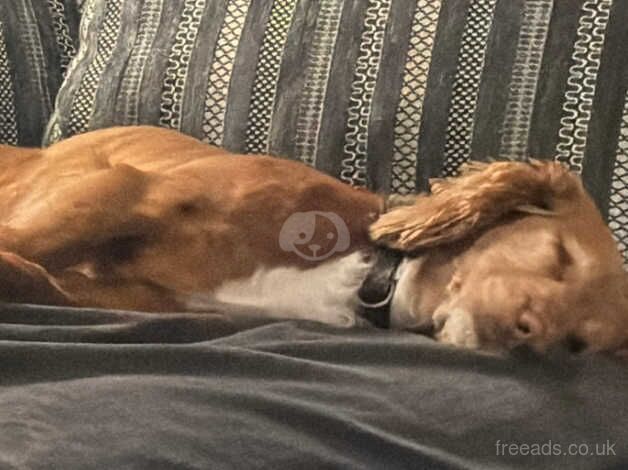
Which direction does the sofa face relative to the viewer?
toward the camera
